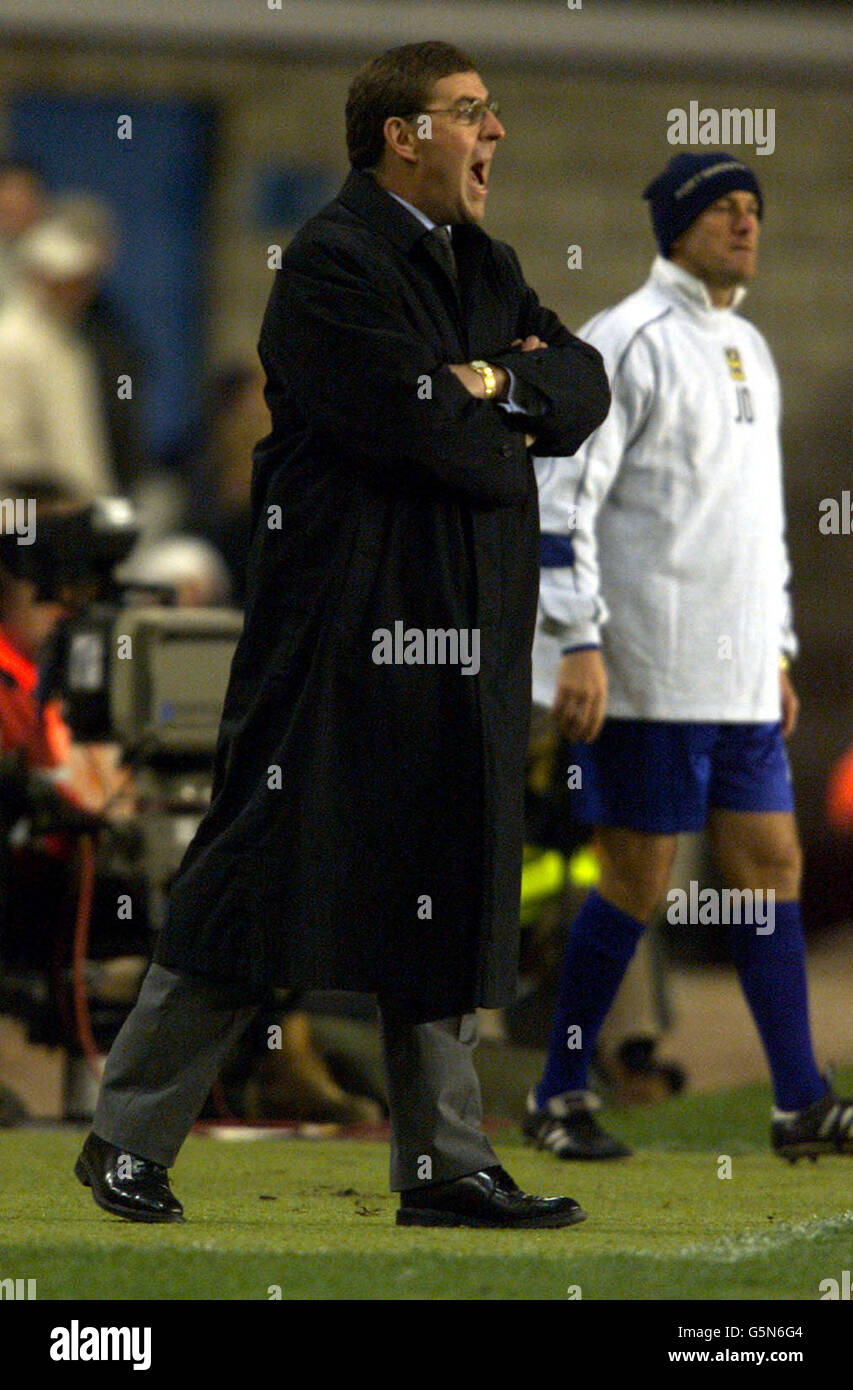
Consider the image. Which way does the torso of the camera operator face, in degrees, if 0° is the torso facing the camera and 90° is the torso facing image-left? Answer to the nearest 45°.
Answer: approximately 270°

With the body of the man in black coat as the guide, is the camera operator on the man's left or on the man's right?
on the man's left

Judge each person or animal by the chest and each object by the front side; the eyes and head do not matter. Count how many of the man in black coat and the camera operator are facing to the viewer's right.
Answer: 2

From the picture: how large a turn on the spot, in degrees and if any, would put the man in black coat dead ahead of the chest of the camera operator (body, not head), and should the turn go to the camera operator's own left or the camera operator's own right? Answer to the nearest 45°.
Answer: approximately 90° to the camera operator's own right

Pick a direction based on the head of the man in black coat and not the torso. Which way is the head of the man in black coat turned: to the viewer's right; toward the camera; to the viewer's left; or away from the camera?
to the viewer's right

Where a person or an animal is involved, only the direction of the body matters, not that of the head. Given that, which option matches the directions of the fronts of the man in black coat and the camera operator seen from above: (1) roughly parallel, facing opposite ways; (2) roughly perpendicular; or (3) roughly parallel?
roughly parallel

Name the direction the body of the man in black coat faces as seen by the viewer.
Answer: to the viewer's right
